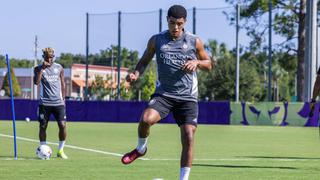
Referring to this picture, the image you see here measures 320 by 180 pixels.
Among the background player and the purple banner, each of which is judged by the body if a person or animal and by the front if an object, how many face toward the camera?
2

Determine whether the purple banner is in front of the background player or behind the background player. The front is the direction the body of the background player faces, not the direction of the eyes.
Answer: behind

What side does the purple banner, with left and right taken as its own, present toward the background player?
front

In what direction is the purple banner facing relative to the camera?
toward the camera

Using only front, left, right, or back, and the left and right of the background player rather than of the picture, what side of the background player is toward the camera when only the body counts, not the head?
front

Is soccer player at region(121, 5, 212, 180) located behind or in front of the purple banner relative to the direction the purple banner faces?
in front

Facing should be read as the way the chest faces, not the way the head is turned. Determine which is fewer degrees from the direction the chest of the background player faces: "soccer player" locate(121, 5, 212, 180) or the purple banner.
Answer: the soccer player
